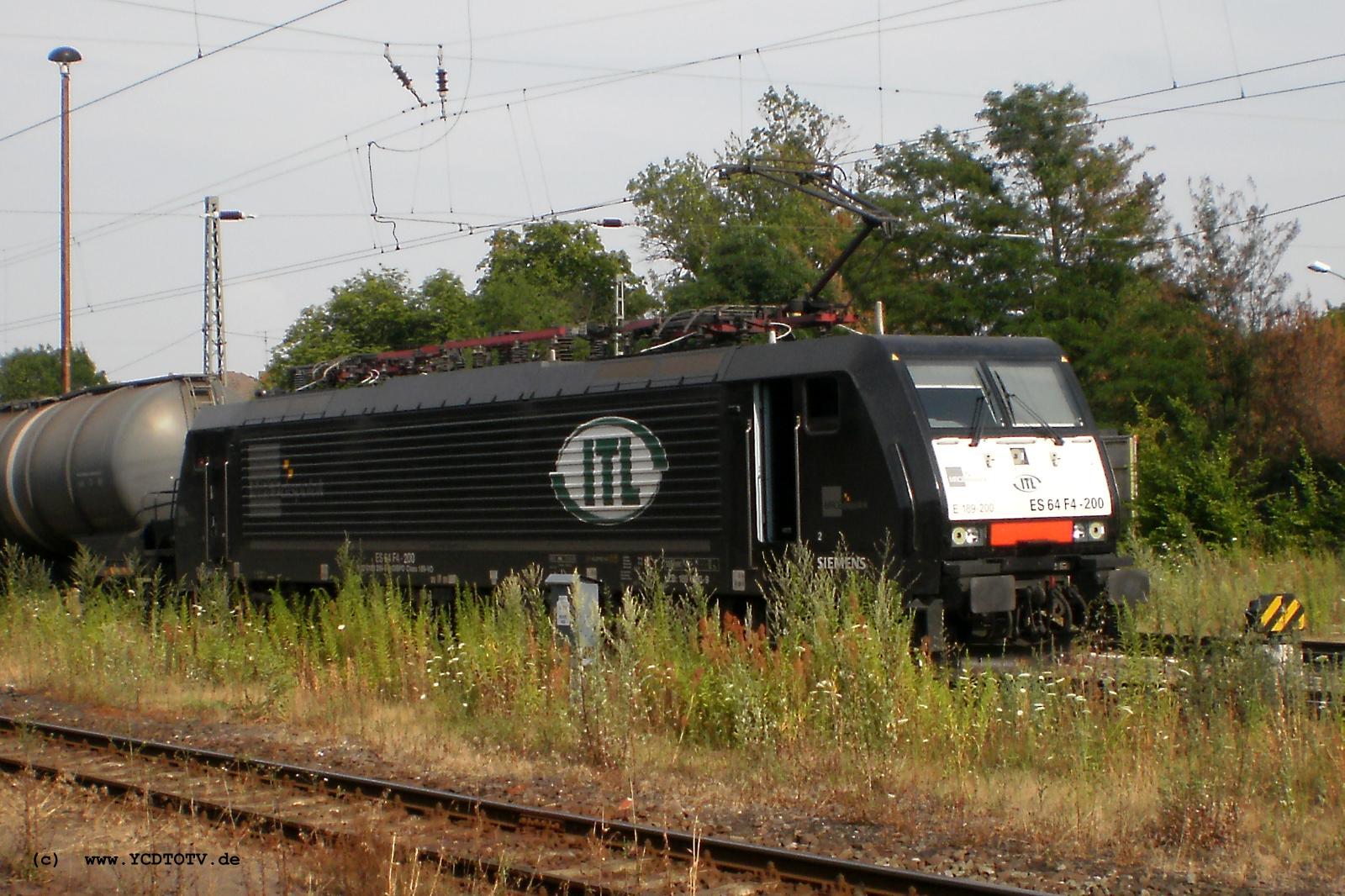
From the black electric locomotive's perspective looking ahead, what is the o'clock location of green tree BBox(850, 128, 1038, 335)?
The green tree is roughly at 8 o'clock from the black electric locomotive.

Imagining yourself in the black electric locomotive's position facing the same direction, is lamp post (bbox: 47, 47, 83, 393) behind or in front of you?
behind

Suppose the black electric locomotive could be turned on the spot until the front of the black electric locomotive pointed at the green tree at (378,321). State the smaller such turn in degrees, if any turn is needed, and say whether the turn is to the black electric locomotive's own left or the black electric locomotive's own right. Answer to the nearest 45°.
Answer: approximately 135° to the black electric locomotive's own left

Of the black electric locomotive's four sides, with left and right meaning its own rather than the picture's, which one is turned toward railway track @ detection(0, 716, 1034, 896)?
right

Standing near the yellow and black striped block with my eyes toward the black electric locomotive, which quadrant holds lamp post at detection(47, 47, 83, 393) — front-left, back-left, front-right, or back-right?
front-right

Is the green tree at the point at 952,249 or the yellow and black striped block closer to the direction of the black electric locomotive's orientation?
the yellow and black striped block

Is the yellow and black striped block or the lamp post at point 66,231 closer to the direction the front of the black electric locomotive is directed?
the yellow and black striped block

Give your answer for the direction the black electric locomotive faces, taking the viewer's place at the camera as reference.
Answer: facing the viewer and to the right of the viewer

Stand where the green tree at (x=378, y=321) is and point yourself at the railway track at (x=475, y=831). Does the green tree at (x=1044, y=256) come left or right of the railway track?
left

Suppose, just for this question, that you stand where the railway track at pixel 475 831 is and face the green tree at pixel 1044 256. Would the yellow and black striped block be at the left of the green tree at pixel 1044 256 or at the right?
right

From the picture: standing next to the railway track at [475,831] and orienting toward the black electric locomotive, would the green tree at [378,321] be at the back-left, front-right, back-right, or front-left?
front-left

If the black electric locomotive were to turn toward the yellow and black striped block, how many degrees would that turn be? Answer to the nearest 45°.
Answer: approximately 45° to its left

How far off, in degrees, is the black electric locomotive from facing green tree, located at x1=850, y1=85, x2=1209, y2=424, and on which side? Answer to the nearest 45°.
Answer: approximately 135° to its left
